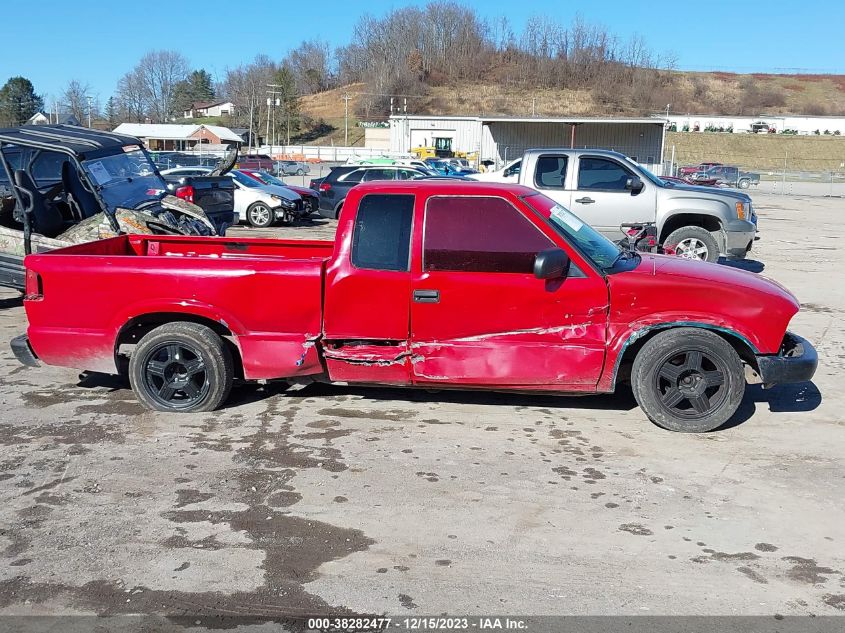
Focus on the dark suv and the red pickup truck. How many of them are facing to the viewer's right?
2

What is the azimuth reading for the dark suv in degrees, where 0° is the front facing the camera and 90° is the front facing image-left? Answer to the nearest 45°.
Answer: approximately 270°

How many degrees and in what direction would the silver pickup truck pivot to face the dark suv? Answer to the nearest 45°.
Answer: approximately 135° to its left

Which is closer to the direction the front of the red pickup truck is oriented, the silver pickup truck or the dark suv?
the silver pickup truck

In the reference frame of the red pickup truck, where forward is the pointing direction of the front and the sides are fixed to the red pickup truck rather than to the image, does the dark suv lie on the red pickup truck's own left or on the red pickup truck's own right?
on the red pickup truck's own left

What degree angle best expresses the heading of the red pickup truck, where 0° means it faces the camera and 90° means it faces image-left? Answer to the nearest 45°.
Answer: approximately 270°

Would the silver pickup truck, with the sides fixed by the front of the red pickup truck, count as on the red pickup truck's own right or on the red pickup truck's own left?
on the red pickup truck's own left

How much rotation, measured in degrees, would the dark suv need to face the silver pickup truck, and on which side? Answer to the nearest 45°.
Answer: approximately 45° to its right

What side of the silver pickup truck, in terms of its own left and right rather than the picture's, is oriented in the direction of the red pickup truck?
right

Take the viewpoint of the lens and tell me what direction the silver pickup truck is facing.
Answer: facing to the right of the viewer

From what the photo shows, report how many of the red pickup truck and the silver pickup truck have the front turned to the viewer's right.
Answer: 2
